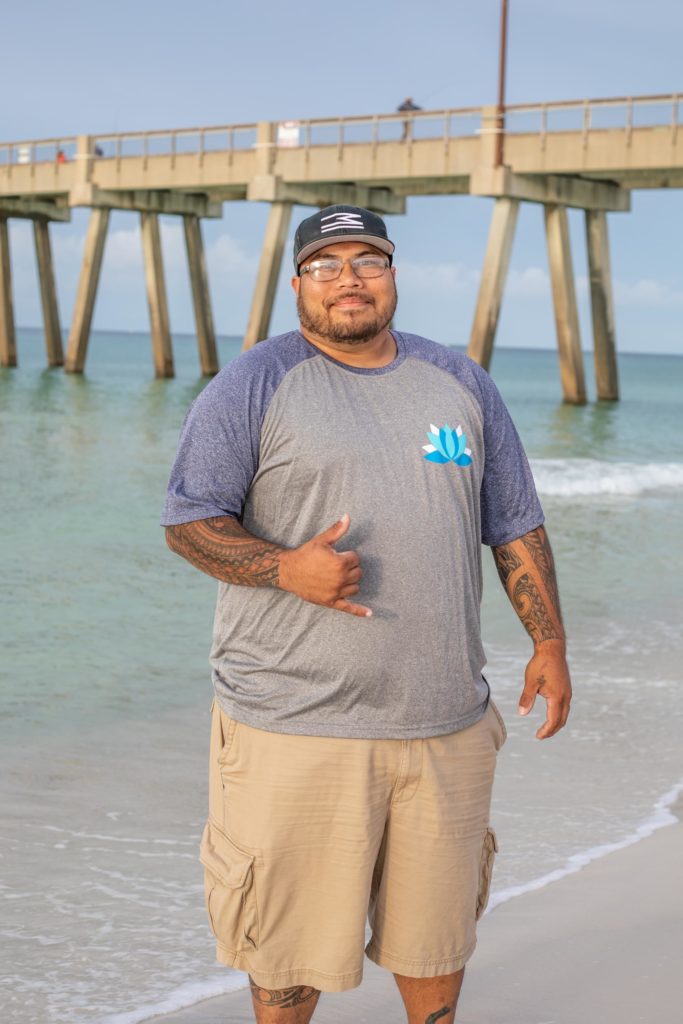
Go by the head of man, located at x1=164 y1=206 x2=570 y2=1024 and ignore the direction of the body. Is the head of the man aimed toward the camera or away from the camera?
toward the camera

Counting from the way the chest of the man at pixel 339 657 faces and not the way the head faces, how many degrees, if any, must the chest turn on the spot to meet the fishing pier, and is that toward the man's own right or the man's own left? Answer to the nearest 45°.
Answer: approximately 180°

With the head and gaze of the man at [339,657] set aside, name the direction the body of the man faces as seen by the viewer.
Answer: toward the camera
